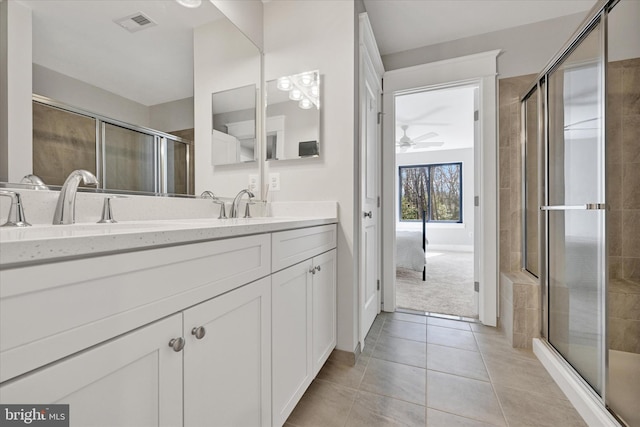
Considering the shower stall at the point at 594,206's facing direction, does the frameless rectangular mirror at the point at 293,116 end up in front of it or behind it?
in front

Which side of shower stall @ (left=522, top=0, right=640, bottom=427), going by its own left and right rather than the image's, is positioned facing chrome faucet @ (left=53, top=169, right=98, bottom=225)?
front

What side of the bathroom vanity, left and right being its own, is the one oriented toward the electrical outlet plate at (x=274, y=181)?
left

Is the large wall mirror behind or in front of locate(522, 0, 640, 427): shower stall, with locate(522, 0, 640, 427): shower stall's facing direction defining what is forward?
in front

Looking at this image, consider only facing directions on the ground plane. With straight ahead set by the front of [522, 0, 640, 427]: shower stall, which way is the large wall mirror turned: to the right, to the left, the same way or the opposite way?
the opposite way

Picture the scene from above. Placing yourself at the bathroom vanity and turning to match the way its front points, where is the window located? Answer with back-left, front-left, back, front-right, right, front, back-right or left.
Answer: left

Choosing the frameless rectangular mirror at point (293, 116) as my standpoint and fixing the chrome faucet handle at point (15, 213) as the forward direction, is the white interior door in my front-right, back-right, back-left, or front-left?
back-left

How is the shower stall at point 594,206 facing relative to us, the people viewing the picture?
facing the viewer and to the left of the viewer

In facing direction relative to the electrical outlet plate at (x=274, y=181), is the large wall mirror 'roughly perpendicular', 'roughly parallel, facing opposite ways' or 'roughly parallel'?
roughly perpendicular

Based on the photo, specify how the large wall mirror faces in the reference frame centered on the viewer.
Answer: facing the viewer and to the right of the viewer

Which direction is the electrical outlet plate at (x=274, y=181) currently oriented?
toward the camera

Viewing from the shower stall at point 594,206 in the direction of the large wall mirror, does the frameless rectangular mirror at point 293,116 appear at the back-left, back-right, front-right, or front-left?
front-right

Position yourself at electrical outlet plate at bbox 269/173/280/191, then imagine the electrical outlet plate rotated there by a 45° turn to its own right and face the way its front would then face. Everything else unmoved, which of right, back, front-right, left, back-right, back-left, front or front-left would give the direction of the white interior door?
back-left

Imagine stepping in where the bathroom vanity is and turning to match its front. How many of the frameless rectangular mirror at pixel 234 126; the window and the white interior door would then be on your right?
0

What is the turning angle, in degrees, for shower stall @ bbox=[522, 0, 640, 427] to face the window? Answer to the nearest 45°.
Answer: approximately 90° to its right

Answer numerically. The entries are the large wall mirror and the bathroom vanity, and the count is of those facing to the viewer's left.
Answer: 0

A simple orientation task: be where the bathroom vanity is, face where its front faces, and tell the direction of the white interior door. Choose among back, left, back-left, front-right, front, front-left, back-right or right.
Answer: left

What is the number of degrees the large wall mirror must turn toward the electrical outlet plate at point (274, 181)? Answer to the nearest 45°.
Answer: approximately 90° to its left
